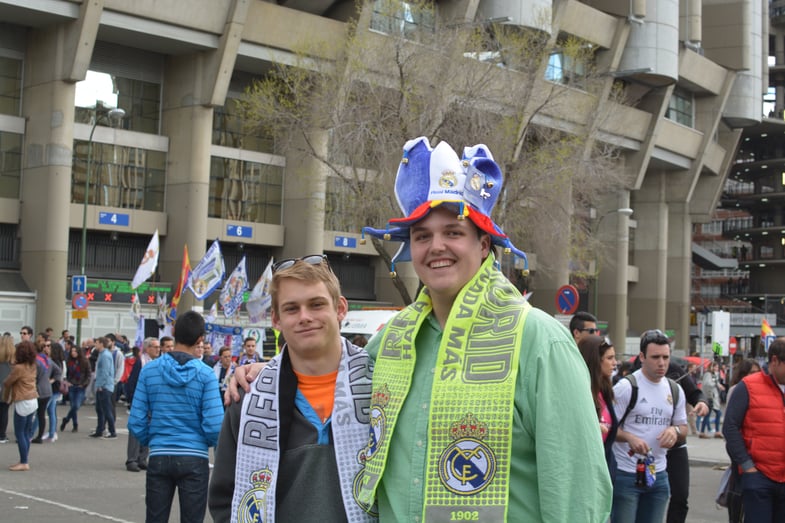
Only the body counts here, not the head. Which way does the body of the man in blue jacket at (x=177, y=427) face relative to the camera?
away from the camera

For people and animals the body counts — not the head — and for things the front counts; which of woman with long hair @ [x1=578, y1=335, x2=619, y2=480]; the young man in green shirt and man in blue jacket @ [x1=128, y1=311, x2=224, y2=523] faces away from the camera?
the man in blue jacket

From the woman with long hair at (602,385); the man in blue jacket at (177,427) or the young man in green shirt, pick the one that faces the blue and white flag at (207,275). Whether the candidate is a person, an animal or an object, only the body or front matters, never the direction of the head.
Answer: the man in blue jacket

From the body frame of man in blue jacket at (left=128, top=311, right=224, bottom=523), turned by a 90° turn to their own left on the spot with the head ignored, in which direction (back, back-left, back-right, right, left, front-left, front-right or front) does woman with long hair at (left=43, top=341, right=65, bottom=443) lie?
right

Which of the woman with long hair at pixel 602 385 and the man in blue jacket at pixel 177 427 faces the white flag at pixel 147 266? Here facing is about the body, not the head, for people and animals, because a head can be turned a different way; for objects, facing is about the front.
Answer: the man in blue jacket

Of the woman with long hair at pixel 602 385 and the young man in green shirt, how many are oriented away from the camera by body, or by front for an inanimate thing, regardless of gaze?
0

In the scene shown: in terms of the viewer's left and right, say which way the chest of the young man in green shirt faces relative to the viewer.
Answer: facing the viewer and to the left of the viewer

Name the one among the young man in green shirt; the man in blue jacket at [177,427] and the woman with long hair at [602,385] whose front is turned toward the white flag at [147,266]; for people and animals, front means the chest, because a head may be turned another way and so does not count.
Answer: the man in blue jacket

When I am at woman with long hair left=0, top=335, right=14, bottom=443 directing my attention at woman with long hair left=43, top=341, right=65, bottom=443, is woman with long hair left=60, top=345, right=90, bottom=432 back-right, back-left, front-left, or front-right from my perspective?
front-left

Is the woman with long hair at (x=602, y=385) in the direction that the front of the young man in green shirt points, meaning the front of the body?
no

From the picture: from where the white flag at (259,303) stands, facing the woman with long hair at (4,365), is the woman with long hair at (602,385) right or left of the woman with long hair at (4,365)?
left

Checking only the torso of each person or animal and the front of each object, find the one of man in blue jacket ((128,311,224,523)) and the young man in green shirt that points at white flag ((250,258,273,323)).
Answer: the man in blue jacket

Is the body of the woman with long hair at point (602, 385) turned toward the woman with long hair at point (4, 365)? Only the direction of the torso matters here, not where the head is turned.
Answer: no

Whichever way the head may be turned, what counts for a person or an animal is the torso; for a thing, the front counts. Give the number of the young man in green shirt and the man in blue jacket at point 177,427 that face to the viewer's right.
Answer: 0
